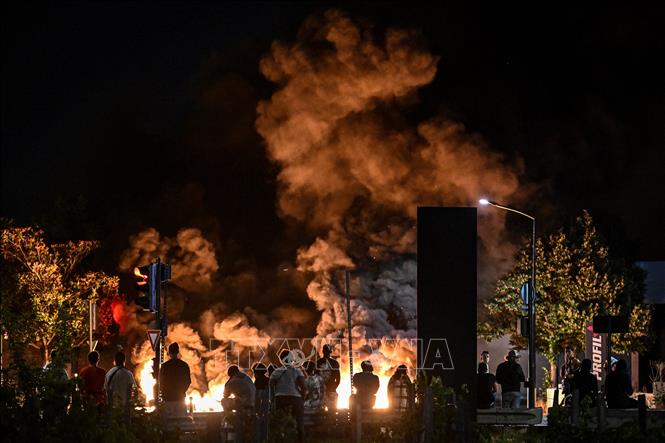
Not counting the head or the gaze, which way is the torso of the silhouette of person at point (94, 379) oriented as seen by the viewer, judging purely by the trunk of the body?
away from the camera

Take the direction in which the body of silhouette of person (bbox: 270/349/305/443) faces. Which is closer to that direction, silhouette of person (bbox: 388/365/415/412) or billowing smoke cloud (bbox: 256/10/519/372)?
the billowing smoke cloud

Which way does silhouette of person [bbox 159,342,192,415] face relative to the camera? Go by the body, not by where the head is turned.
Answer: away from the camera

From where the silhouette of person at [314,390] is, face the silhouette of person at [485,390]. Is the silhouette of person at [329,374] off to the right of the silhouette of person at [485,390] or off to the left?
left

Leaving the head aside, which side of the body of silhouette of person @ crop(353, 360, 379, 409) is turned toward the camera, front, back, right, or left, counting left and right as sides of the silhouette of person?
back

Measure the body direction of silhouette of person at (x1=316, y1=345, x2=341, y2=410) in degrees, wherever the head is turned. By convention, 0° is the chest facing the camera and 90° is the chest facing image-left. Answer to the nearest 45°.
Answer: approximately 180°

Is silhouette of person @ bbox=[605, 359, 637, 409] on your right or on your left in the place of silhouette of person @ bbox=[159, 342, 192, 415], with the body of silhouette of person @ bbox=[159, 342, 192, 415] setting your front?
on your right

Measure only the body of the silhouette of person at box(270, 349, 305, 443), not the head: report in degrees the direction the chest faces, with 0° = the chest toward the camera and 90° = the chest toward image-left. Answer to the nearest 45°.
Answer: approximately 180°

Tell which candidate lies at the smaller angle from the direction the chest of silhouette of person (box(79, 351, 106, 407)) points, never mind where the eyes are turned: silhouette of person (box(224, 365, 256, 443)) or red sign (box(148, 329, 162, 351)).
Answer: the red sign
